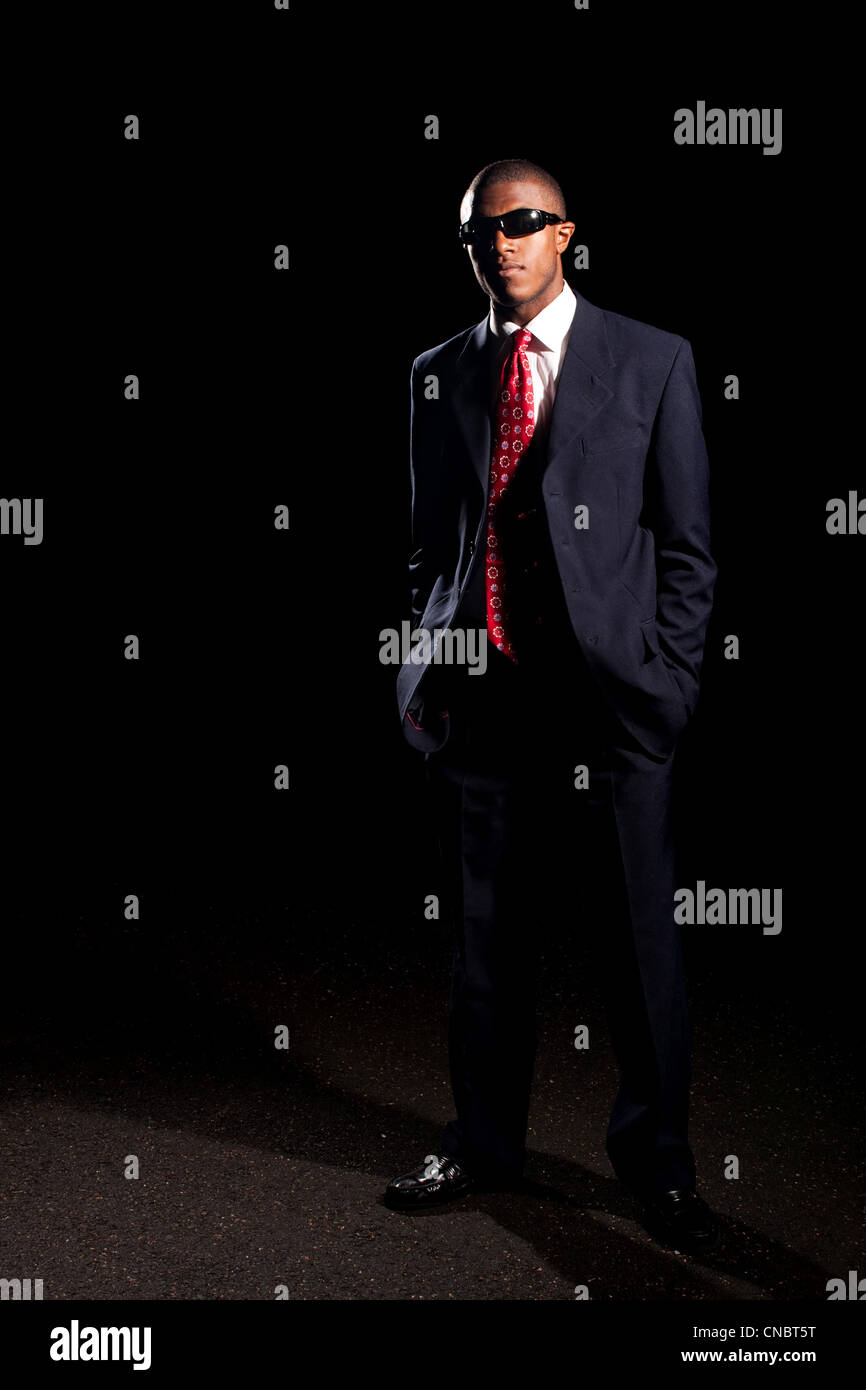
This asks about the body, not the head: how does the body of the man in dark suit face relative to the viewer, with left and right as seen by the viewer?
facing the viewer and to the left of the viewer
